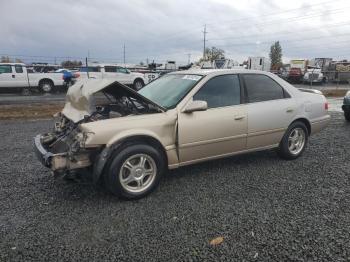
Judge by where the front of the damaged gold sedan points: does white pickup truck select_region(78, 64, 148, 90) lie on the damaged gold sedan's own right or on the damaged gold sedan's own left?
on the damaged gold sedan's own right

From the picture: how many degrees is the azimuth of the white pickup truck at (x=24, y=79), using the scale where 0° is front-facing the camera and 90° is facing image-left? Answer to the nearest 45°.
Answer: approximately 90°

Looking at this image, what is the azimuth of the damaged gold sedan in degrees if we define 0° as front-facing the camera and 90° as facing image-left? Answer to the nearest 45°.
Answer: approximately 45°

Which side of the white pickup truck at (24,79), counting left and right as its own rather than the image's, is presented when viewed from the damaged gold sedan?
left

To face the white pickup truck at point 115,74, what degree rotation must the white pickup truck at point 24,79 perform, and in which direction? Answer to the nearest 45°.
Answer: approximately 180°

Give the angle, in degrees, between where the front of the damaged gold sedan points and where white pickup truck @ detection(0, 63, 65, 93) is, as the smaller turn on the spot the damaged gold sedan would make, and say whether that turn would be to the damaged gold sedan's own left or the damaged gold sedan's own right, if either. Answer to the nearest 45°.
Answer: approximately 90° to the damaged gold sedan's own right
